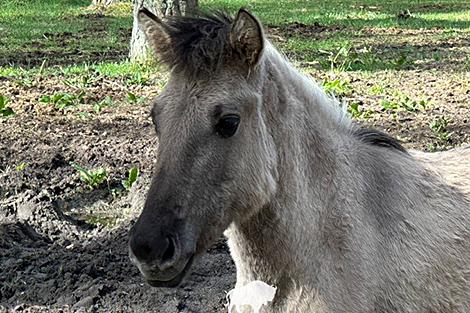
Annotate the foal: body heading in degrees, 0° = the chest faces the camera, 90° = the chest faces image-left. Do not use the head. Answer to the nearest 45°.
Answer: approximately 45°

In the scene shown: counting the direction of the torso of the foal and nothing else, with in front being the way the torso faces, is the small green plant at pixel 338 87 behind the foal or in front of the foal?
behind

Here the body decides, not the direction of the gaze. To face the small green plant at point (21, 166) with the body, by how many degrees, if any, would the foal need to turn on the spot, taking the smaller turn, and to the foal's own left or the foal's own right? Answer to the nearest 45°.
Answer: approximately 90° to the foal's own right

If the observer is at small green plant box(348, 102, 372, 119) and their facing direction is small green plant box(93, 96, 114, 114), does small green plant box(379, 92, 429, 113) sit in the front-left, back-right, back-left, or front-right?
back-right

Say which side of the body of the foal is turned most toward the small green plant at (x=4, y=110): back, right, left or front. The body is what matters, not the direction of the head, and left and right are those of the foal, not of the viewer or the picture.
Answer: right

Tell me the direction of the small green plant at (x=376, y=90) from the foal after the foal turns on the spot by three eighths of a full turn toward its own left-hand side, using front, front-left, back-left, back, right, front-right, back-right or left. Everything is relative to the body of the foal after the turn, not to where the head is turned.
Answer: left
